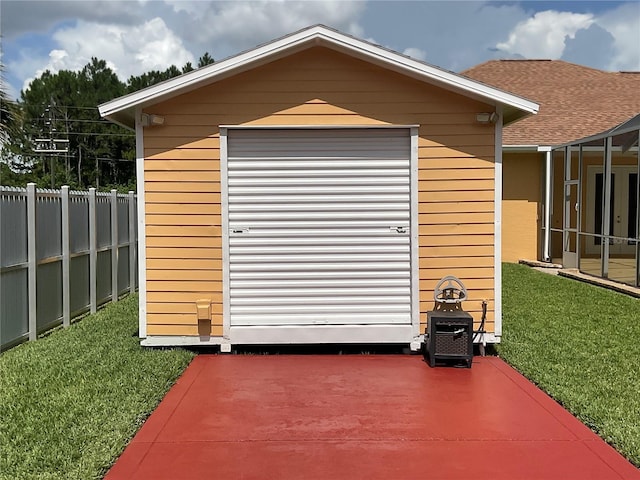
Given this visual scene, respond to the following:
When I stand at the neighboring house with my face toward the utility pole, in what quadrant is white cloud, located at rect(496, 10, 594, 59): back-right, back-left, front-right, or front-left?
front-right

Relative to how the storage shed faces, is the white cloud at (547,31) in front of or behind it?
behind

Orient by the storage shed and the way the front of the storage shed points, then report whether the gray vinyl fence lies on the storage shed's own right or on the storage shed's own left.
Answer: on the storage shed's own right

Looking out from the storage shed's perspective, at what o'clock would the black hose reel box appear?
The black hose reel box is roughly at 10 o'clock from the storage shed.

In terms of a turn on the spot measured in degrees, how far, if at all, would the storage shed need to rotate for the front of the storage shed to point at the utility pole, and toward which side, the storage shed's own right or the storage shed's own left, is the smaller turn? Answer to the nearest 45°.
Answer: approximately 135° to the storage shed's own right

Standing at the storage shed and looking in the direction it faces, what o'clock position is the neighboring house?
The neighboring house is roughly at 7 o'clock from the storage shed.

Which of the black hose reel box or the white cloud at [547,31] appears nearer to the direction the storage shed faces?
the black hose reel box

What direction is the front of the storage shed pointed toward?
toward the camera

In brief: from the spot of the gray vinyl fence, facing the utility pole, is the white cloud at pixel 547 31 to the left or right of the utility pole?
right

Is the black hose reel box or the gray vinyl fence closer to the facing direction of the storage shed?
the black hose reel box

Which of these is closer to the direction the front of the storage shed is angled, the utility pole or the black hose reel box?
the black hose reel box
